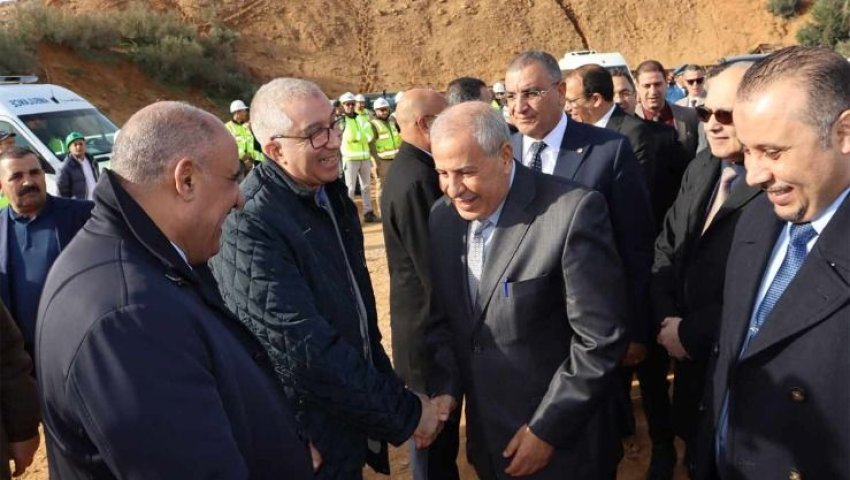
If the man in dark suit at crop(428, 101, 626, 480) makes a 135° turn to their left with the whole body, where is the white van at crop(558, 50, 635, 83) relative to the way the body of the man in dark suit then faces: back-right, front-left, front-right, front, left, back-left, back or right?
left

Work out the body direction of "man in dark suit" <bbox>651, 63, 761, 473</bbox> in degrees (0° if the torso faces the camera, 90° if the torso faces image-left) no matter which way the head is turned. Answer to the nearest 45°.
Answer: approximately 45°

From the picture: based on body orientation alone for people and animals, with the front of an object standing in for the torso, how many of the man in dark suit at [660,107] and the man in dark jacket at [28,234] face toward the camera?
2

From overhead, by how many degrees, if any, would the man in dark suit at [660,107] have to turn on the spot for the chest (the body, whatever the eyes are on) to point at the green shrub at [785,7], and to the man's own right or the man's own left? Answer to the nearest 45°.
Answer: approximately 180°

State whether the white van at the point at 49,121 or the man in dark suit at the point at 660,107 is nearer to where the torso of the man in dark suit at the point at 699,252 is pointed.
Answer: the white van

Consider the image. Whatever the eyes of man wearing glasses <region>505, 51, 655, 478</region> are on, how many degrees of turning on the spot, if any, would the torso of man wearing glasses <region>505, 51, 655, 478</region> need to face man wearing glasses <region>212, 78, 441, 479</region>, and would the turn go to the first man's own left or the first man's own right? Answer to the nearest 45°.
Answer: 0° — they already face them

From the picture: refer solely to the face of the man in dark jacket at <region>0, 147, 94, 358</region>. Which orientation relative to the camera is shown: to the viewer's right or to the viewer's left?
to the viewer's right

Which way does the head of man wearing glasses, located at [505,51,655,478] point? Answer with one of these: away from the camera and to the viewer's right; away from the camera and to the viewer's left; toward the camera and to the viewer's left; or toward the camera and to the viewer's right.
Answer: toward the camera and to the viewer's left

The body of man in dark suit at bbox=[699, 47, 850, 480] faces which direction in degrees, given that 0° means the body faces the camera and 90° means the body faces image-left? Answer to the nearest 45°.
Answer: approximately 45°

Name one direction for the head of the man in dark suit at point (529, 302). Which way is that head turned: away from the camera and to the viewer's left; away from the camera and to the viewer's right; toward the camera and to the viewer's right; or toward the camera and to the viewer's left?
toward the camera and to the viewer's left
